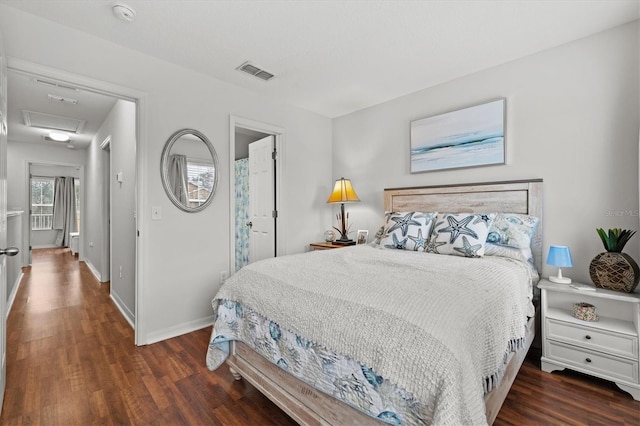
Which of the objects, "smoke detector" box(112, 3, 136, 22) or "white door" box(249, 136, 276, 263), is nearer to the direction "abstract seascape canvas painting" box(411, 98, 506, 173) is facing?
the smoke detector

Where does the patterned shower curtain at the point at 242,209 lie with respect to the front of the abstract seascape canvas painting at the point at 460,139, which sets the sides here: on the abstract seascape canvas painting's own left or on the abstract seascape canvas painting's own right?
on the abstract seascape canvas painting's own right

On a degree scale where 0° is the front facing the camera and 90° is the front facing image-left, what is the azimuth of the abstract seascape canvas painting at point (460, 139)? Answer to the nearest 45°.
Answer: approximately 45°

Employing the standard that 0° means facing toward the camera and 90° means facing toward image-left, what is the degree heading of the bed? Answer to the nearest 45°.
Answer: approximately 45°

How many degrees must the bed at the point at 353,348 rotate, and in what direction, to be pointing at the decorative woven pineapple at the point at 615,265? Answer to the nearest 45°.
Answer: approximately 180°
